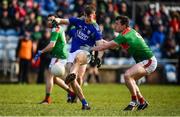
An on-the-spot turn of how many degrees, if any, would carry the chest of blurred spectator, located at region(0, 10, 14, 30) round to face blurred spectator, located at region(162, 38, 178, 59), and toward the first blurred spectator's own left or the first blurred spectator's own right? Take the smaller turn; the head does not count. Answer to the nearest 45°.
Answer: approximately 90° to the first blurred spectator's own left

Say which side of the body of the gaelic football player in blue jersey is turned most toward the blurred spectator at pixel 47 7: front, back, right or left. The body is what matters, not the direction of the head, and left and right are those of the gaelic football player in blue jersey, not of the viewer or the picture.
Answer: back

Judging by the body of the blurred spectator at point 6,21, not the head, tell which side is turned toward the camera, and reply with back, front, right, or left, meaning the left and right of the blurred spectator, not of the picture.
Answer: front

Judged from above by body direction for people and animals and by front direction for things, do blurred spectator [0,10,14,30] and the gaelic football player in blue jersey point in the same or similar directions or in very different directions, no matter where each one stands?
same or similar directions

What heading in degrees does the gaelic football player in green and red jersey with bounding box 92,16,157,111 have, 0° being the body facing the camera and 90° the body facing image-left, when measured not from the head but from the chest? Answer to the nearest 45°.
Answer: approximately 90°

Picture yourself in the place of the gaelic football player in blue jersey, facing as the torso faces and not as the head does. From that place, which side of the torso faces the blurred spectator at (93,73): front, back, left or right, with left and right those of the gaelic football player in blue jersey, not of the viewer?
back

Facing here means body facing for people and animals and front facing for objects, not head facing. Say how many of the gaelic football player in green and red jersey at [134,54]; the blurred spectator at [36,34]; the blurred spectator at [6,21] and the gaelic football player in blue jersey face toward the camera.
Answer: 3

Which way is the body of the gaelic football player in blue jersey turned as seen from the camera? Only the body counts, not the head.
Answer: toward the camera

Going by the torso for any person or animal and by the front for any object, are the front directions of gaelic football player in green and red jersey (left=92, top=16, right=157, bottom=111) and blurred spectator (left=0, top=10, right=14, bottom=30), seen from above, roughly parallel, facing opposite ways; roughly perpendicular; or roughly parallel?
roughly perpendicular

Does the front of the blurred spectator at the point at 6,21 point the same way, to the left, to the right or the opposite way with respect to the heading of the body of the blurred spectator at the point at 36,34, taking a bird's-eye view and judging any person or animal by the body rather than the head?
the same way

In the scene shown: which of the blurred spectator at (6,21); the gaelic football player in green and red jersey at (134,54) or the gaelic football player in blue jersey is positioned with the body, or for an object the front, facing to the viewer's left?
the gaelic football player in green and red jersey

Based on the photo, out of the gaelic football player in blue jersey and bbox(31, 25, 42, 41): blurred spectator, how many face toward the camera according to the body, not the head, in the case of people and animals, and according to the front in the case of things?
2
